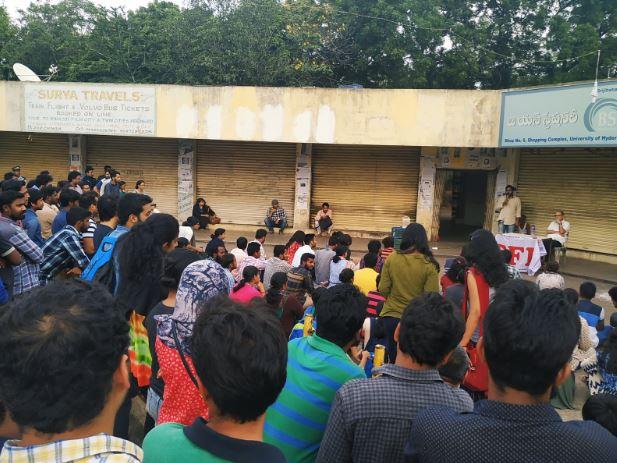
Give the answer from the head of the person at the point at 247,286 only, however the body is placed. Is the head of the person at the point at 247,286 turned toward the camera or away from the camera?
away from the camera

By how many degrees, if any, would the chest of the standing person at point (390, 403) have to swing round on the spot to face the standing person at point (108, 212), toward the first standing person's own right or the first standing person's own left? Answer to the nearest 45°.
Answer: approximately 45° to the first standing person's own left

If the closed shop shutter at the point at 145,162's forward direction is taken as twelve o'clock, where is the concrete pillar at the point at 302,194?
The concrete pillar is roughly at 10 o'clock from the closed shop shutter.

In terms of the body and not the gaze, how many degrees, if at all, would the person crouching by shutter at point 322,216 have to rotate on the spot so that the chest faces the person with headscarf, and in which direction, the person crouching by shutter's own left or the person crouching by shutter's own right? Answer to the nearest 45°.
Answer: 0° — they already face them

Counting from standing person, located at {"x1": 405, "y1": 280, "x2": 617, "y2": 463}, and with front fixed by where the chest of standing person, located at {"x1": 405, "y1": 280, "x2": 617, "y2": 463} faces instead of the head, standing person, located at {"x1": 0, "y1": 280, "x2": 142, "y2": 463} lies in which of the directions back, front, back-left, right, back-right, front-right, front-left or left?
back-left

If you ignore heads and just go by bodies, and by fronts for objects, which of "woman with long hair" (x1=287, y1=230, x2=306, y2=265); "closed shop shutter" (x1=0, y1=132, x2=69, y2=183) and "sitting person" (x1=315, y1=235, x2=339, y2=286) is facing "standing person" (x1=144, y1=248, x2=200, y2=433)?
the closed shop shutter

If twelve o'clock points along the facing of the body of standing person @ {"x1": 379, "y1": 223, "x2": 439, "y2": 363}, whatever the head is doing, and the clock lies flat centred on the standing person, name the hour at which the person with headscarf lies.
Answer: The person with headscarf is roughly at 7 o'clock from the standing person.

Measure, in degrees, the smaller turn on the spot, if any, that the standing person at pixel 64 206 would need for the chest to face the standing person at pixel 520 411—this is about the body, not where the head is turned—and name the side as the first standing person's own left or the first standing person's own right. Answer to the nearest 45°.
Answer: approximately 90° to the first standing person's own right

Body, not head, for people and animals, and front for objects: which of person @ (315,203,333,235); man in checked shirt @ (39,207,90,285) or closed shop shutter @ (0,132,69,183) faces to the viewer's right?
the man in checked shirt

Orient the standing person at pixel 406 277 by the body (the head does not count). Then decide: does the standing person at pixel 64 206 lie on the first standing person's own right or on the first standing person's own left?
on the first standing person's own left

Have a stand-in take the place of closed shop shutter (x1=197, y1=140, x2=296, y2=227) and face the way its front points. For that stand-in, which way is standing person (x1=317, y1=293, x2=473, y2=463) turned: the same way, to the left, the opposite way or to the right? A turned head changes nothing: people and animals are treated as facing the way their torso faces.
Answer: the opposite way

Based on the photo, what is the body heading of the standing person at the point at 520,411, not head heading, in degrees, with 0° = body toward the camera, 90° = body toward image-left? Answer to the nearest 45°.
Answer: approximately 180°

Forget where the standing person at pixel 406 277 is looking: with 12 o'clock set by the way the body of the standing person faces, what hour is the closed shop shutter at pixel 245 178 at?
The closed shop shutter is roughly at 11 o'clock from the standing person.

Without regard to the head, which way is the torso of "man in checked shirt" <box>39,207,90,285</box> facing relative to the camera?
to the viewer's right

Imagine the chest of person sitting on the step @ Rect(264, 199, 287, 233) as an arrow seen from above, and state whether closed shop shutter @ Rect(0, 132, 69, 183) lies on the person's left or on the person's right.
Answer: on the person's right

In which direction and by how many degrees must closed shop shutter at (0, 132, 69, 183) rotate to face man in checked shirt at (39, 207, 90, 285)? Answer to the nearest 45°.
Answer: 0° — it already faces them

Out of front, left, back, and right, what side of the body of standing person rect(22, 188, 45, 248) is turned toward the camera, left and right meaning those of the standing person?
right
